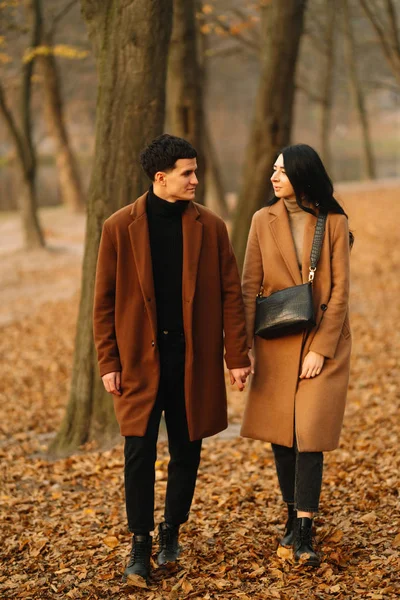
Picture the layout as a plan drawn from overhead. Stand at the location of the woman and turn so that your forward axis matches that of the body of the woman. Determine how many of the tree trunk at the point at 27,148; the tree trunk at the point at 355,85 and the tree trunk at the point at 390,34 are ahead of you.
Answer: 0

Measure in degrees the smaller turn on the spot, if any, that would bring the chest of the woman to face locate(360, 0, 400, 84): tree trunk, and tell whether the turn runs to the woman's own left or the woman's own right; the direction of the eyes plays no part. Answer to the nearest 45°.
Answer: approximately 180°

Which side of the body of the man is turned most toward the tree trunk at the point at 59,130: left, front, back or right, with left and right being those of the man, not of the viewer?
back

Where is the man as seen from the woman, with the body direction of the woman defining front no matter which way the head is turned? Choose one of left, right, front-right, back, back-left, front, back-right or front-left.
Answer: right

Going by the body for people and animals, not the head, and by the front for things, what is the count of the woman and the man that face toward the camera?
2

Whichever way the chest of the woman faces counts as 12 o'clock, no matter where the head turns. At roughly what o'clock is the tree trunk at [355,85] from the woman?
The tree trunk is roughly at 6 o'clock from the woman.

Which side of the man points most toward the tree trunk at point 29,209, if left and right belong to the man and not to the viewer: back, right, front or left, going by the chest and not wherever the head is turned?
back

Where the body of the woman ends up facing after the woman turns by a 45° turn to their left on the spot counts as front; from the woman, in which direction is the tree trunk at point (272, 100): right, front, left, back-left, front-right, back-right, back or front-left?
back-left

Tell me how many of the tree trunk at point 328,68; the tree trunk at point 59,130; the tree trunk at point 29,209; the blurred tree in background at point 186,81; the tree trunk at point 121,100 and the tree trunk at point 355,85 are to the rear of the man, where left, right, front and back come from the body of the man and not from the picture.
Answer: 6

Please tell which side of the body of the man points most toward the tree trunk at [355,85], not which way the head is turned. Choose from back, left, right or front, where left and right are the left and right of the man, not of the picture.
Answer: back

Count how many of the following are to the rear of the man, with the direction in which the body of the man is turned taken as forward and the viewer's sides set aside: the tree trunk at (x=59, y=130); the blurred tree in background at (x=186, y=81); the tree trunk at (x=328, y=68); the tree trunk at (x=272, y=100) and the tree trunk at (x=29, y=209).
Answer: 5

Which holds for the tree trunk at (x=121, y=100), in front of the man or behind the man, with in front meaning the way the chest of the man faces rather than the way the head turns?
behind

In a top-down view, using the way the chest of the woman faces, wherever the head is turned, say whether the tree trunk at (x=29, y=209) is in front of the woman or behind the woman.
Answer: behind

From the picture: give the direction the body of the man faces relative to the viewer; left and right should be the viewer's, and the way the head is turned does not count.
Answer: facing the viewer

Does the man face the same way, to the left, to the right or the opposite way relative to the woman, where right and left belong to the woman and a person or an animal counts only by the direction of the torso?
the same way

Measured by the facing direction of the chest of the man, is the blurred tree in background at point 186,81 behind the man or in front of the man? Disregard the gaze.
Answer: behind

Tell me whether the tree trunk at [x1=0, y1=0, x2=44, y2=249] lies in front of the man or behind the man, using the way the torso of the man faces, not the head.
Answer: behind

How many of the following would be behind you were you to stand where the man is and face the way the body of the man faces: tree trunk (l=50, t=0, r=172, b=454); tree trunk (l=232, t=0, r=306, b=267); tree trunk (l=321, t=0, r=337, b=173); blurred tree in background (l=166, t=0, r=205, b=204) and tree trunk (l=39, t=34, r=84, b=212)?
5

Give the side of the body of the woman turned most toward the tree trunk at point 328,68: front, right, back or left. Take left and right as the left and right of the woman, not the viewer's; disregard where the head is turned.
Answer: back

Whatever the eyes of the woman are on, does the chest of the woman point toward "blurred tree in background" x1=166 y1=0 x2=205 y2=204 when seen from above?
no

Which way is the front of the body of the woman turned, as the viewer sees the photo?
toward the camera
